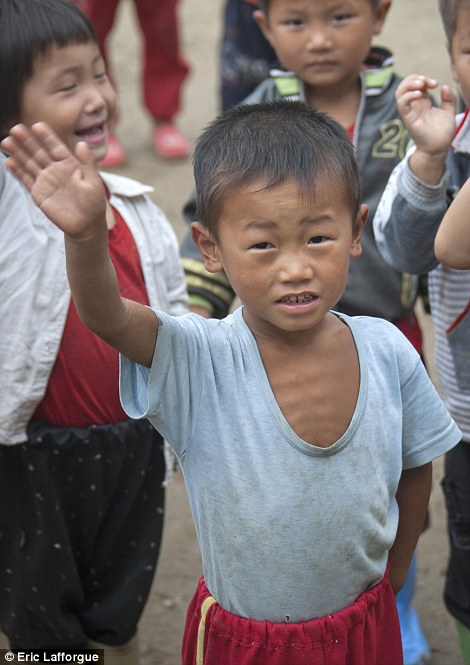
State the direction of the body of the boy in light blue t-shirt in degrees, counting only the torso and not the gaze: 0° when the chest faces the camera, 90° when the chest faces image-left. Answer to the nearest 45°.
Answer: approximately 0°
